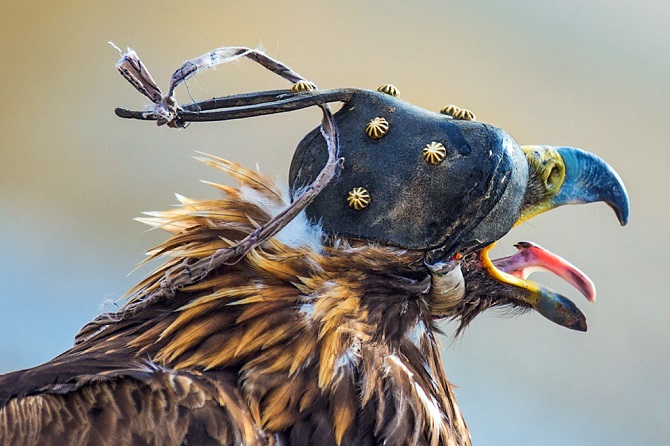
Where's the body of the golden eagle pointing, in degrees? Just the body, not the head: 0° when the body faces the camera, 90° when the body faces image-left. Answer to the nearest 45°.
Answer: approximately 270°
